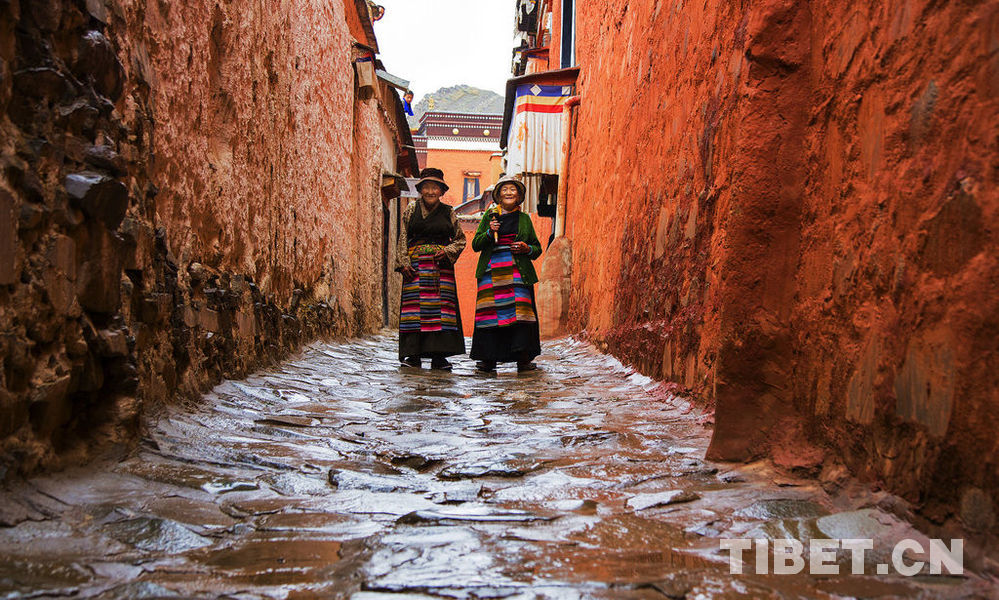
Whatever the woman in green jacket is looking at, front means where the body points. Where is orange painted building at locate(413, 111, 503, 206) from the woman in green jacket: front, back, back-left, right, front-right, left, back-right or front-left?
back

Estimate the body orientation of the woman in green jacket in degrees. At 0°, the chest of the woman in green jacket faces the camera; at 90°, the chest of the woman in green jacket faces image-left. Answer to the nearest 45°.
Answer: approximately 0°

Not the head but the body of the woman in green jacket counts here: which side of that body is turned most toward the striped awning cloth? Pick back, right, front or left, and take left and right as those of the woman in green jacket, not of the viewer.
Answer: back
